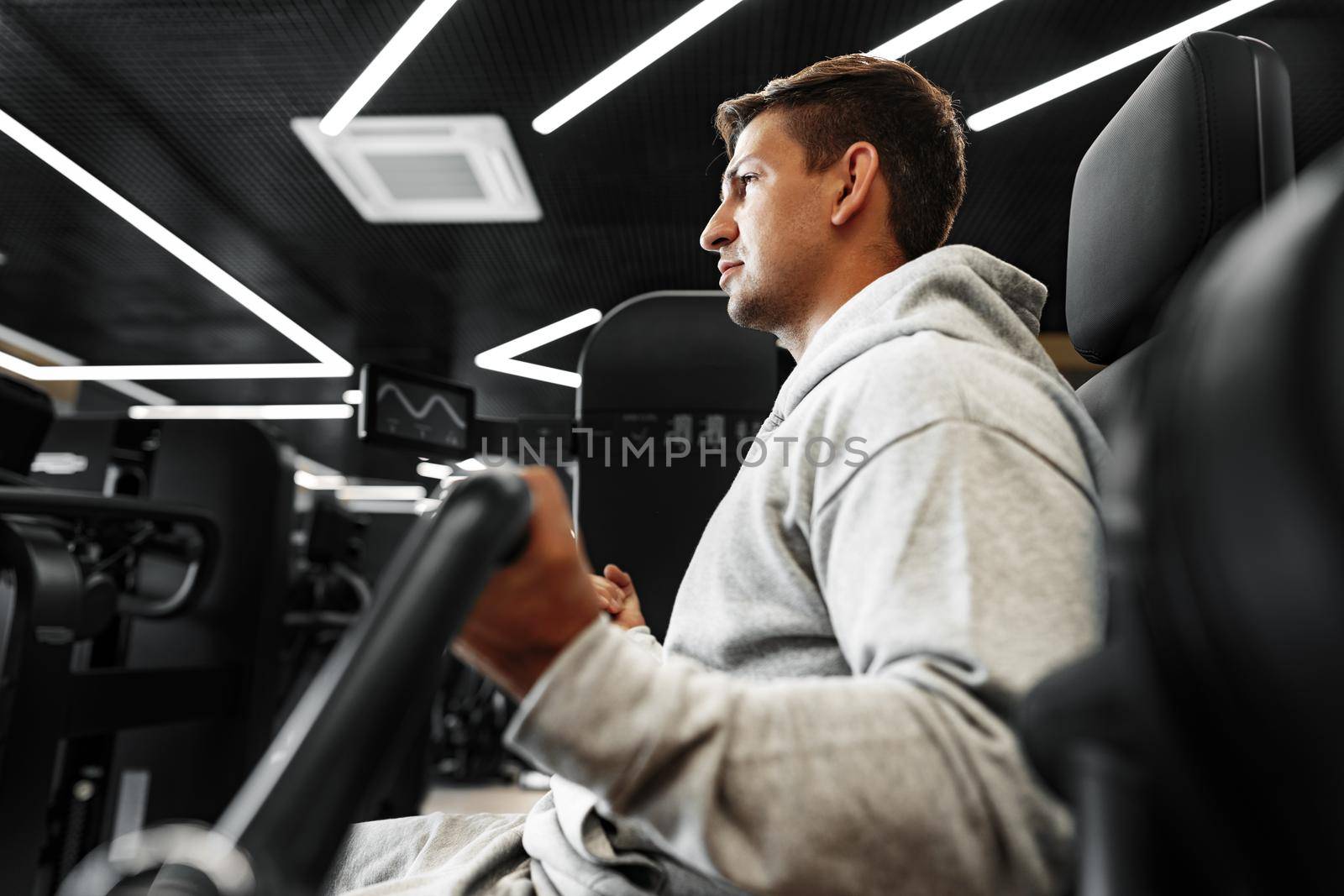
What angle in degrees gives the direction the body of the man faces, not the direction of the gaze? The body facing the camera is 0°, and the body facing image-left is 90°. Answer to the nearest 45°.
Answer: approximately 90°

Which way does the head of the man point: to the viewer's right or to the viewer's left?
to the viewer's left

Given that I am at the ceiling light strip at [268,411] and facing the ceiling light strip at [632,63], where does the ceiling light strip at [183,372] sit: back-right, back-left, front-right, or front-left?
front-right

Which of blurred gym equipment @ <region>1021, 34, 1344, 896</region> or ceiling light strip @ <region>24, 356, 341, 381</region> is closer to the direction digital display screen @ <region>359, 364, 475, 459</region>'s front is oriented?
the blurred gym equipment

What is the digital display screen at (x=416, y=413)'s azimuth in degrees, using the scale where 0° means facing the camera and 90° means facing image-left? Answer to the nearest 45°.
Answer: approximately 315°

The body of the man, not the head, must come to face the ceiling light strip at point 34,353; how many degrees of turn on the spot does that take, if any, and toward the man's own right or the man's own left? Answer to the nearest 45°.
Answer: approximately 45° to the man's own right

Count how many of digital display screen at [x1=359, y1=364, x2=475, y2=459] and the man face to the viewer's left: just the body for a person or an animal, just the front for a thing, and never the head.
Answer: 1

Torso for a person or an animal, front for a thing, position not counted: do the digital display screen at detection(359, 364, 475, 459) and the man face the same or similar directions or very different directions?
very different directions

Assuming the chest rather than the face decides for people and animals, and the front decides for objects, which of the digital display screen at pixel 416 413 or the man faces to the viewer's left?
the man

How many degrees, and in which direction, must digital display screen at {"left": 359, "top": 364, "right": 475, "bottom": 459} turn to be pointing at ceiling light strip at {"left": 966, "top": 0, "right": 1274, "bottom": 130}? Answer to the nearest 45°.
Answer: approximately 45° to its left

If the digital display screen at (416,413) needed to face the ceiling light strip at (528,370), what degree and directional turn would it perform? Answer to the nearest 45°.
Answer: approximately 135° to its left
